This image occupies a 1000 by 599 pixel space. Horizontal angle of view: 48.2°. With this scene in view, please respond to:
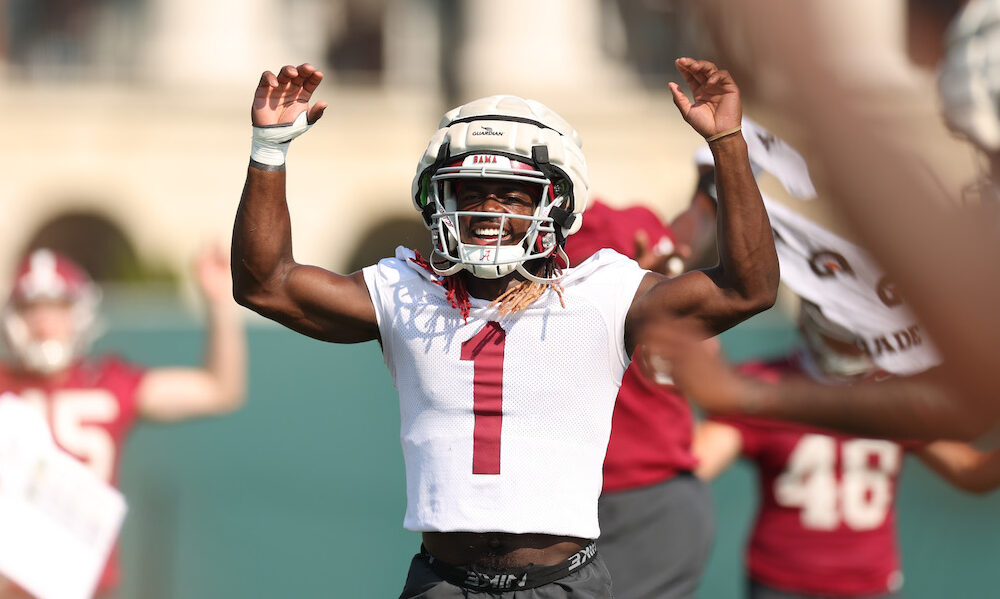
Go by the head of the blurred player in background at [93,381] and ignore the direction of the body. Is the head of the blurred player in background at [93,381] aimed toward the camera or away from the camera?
toward the camera

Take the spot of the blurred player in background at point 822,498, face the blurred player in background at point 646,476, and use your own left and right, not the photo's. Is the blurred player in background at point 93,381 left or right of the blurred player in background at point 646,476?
right

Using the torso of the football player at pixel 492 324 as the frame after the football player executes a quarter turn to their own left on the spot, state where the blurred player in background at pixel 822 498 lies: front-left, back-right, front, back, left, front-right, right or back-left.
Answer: front-left

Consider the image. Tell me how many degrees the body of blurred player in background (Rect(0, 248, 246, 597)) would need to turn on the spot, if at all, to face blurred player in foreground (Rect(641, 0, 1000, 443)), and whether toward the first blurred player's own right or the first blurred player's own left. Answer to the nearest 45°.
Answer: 0° — they already face them

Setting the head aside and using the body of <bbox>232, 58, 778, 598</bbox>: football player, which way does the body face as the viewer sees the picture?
toward the camera

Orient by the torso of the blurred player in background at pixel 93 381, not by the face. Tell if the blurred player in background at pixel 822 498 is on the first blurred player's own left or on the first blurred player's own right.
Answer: on the first blurred player's own left

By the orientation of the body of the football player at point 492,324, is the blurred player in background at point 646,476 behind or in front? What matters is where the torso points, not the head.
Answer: behind

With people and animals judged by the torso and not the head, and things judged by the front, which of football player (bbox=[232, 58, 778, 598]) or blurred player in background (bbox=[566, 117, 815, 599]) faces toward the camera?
the football player

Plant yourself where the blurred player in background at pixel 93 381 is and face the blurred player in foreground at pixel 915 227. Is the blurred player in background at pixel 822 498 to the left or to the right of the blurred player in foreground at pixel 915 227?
left

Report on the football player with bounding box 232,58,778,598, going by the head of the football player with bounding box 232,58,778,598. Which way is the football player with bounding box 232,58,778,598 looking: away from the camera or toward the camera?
toward the camera

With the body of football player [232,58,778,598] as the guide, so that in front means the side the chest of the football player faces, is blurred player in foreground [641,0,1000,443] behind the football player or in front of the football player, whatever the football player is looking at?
in front

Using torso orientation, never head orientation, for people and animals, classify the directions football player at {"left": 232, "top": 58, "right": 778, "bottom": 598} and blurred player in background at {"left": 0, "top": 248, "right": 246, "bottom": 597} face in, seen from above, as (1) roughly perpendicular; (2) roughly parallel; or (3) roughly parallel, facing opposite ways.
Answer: roughly parallel
